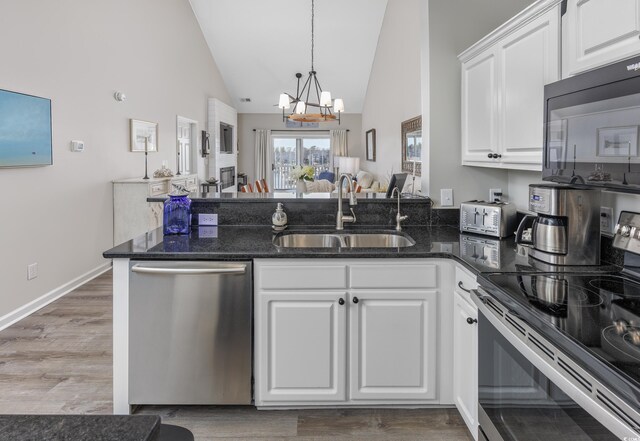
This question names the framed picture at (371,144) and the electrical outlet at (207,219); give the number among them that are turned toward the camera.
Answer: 1

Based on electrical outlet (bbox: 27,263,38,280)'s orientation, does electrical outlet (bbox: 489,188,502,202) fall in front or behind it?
in front

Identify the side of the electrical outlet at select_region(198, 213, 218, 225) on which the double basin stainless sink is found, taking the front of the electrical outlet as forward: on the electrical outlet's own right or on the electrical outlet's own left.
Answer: on the electrical outlet's own left

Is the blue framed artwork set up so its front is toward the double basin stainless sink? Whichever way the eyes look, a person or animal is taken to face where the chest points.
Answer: yes

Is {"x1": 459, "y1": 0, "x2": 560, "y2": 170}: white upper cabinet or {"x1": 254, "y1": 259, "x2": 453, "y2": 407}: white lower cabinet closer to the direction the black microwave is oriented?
the white lower cabinet

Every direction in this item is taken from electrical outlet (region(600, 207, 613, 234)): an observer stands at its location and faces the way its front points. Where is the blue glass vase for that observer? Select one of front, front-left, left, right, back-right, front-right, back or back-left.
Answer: front-right

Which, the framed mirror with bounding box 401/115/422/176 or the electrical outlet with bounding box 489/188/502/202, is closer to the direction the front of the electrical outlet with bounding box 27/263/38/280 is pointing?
the electrical outlet
